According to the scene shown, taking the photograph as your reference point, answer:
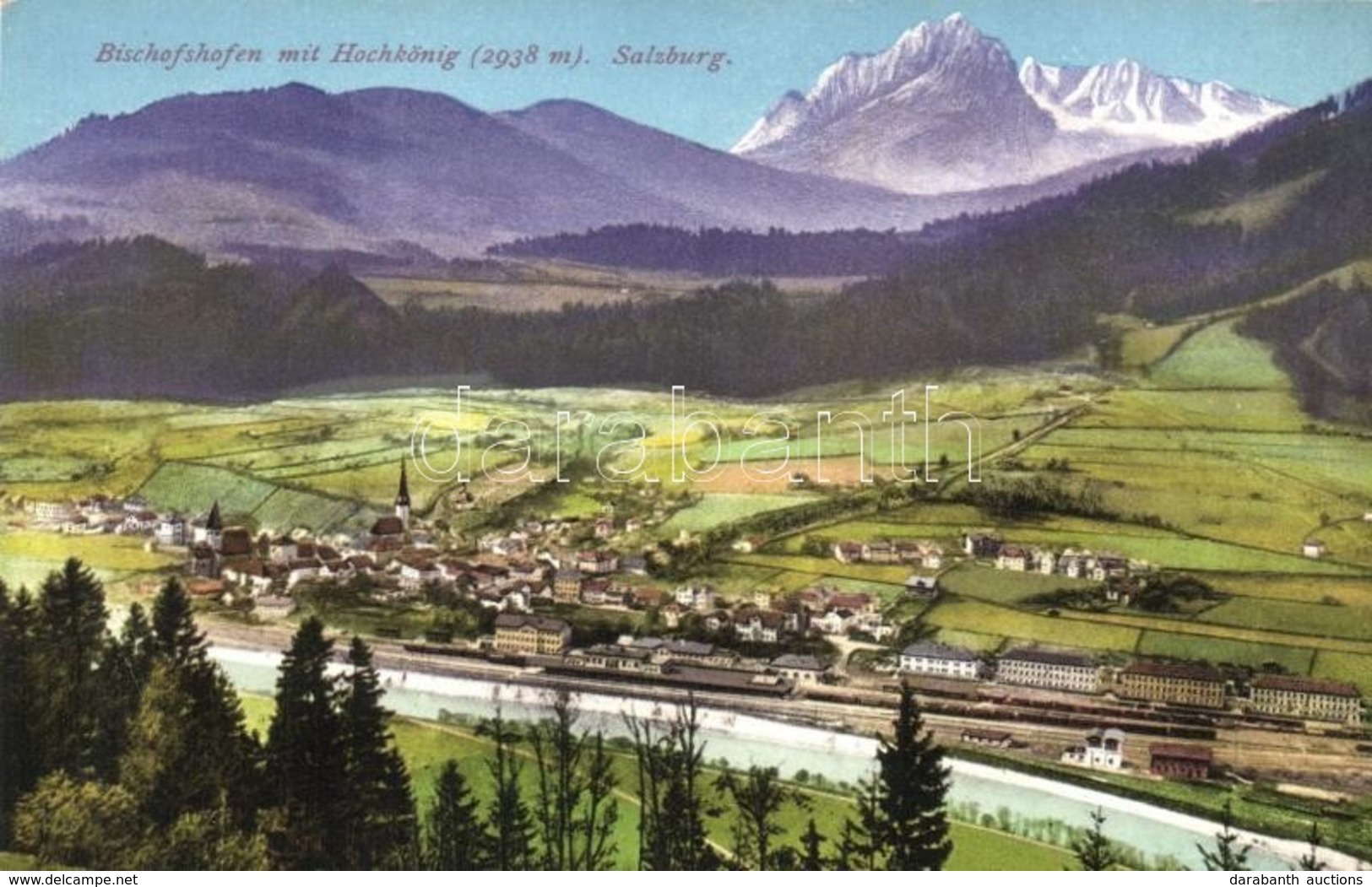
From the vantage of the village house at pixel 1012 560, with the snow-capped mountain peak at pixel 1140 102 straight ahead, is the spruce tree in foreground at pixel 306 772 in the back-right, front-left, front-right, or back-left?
back-left

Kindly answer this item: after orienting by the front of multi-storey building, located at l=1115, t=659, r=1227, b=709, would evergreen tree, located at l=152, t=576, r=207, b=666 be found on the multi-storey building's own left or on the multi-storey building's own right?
on the multi-storey building's own right

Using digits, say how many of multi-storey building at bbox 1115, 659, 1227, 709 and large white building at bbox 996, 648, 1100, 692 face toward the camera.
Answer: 2

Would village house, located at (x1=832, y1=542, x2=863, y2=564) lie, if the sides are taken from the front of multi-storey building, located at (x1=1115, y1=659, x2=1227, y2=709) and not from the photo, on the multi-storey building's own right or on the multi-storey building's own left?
on the multi-storey building's own right

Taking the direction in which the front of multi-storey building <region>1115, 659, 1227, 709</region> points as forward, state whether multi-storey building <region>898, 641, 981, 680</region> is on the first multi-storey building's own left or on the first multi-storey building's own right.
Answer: on the first multi-storey building's own right

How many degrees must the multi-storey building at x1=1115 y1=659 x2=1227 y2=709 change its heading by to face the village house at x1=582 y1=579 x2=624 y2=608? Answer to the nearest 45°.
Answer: approximately 90° to its right
